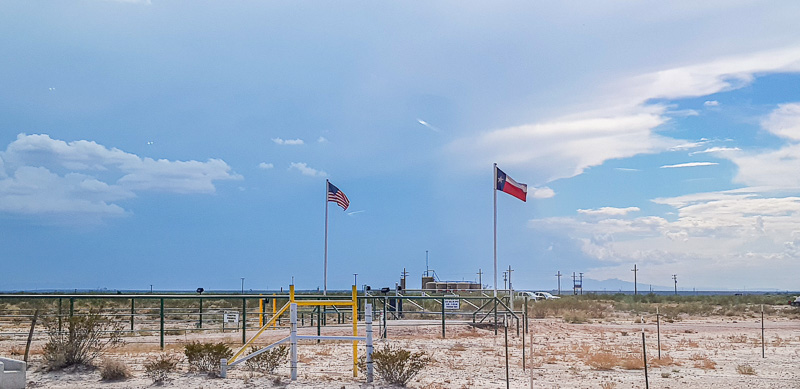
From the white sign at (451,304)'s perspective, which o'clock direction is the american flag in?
The american flag is roughly at 4 o'clock from the white sign.

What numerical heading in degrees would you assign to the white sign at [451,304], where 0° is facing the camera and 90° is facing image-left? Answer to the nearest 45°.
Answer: approximately 0°

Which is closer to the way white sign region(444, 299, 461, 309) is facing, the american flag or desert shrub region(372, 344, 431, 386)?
the desert shrub

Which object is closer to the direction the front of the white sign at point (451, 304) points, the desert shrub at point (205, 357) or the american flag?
the desert shrub

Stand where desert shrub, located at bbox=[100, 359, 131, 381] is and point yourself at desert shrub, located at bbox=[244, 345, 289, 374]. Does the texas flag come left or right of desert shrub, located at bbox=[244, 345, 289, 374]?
left

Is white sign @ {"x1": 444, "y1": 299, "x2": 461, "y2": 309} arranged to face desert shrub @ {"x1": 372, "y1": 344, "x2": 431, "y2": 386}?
yes

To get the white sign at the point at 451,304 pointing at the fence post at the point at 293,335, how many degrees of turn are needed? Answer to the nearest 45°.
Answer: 0° — it already faces it

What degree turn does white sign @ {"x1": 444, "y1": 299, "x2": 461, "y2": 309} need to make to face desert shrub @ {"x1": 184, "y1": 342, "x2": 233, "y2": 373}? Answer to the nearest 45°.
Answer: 0° — it already faces it

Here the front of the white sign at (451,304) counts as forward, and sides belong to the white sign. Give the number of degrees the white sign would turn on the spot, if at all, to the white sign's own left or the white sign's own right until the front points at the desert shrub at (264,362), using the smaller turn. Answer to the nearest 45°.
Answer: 0° — it already faces it
